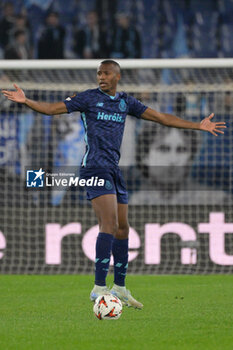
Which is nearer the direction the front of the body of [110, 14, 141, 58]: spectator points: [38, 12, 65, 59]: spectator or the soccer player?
the soccer player

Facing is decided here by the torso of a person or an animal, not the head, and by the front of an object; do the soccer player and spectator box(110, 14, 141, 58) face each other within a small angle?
no

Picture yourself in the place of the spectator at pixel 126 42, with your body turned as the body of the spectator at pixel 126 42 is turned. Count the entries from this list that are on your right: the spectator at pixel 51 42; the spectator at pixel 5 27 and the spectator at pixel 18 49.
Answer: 3

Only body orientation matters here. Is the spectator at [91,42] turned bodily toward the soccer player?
yes

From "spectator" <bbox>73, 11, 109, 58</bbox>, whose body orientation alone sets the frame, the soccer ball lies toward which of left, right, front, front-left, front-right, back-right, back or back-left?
front

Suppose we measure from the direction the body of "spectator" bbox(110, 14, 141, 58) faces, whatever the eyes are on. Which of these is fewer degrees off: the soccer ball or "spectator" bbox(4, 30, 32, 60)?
the soccer ball

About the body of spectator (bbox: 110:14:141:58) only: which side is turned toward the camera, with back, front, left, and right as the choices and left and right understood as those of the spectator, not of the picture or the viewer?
front

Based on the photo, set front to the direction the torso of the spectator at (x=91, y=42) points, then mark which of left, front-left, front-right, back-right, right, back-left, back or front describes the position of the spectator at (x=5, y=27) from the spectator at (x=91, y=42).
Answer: right

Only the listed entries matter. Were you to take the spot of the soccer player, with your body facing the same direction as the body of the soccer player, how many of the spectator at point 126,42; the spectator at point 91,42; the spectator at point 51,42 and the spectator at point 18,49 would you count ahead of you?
0

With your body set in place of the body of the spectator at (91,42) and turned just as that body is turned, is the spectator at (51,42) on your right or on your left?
on your right

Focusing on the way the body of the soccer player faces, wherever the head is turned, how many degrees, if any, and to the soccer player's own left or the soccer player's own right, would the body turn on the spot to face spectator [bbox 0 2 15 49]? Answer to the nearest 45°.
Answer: approximately 135° to the soccer player's own left

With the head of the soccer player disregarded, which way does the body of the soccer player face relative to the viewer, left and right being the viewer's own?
facing the viewer and to the right of the viewer

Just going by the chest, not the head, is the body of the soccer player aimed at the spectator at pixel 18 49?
no

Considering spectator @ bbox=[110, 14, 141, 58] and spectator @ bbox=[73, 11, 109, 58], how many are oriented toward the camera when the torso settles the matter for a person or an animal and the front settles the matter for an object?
2

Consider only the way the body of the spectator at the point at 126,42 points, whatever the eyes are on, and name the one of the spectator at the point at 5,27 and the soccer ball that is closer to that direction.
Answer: the soccer ball

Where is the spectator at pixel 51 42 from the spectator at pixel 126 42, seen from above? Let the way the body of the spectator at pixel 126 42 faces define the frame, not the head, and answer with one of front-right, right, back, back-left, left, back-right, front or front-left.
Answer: right

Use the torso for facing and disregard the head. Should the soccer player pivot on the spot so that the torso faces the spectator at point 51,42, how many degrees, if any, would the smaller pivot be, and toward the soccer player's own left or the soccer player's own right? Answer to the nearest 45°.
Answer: approximately 135° to the soccer player's own left

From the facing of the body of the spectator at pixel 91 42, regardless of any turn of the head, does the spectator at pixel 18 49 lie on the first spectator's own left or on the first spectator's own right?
on the first spectator's own right

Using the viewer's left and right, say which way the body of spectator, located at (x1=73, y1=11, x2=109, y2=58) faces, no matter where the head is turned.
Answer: facing the viewer

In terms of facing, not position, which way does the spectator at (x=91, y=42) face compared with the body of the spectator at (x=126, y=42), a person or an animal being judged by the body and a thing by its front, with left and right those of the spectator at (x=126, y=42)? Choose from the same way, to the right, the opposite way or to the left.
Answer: the same way
